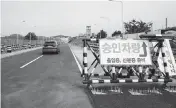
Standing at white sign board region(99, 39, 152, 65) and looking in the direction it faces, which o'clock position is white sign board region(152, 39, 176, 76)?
white sign board region(152, 39, 176, 76) is roughly at 8 o'clock from white sign board region(99, 39, 152, 65).

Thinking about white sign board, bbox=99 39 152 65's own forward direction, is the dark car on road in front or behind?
behind

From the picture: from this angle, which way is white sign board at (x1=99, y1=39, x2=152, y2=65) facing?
toward the camera
